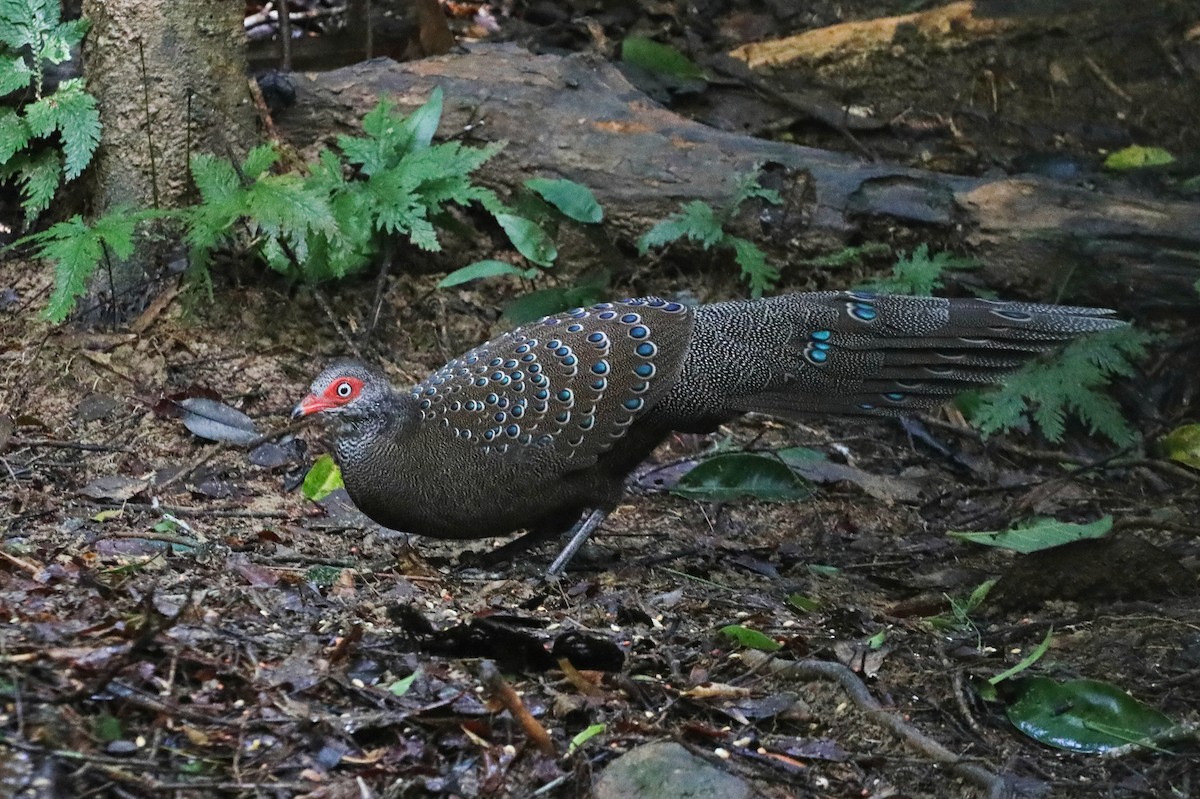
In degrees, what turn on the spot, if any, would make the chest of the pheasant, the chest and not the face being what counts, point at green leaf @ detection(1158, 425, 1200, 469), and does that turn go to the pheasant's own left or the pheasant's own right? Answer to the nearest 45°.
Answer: approximately 135° to the pheasant's own right

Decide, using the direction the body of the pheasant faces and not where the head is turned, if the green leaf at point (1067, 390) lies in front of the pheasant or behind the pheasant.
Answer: behind

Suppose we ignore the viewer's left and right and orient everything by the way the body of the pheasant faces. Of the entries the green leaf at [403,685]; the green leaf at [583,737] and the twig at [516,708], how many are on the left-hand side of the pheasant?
3

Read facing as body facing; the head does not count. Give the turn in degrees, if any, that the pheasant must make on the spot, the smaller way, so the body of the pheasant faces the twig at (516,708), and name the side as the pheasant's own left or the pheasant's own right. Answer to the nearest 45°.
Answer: approximately 90° to the pheasant's own left

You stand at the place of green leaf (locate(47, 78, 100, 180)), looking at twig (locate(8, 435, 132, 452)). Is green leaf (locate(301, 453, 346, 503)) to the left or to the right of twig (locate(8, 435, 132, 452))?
left

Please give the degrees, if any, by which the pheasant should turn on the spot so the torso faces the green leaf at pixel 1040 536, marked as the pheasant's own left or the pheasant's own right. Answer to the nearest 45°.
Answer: approximately 180°

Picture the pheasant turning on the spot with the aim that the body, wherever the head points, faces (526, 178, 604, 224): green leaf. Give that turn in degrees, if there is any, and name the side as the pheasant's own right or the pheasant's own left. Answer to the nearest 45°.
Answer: approximately 90° to the pheasant's own right

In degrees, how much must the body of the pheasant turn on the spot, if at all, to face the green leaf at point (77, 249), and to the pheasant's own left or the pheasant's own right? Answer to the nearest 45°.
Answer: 0° — it already faces it

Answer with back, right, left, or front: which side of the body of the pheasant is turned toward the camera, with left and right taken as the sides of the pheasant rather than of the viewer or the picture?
left

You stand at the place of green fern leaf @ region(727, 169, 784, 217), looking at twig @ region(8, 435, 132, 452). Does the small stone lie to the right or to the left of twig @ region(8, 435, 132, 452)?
left
